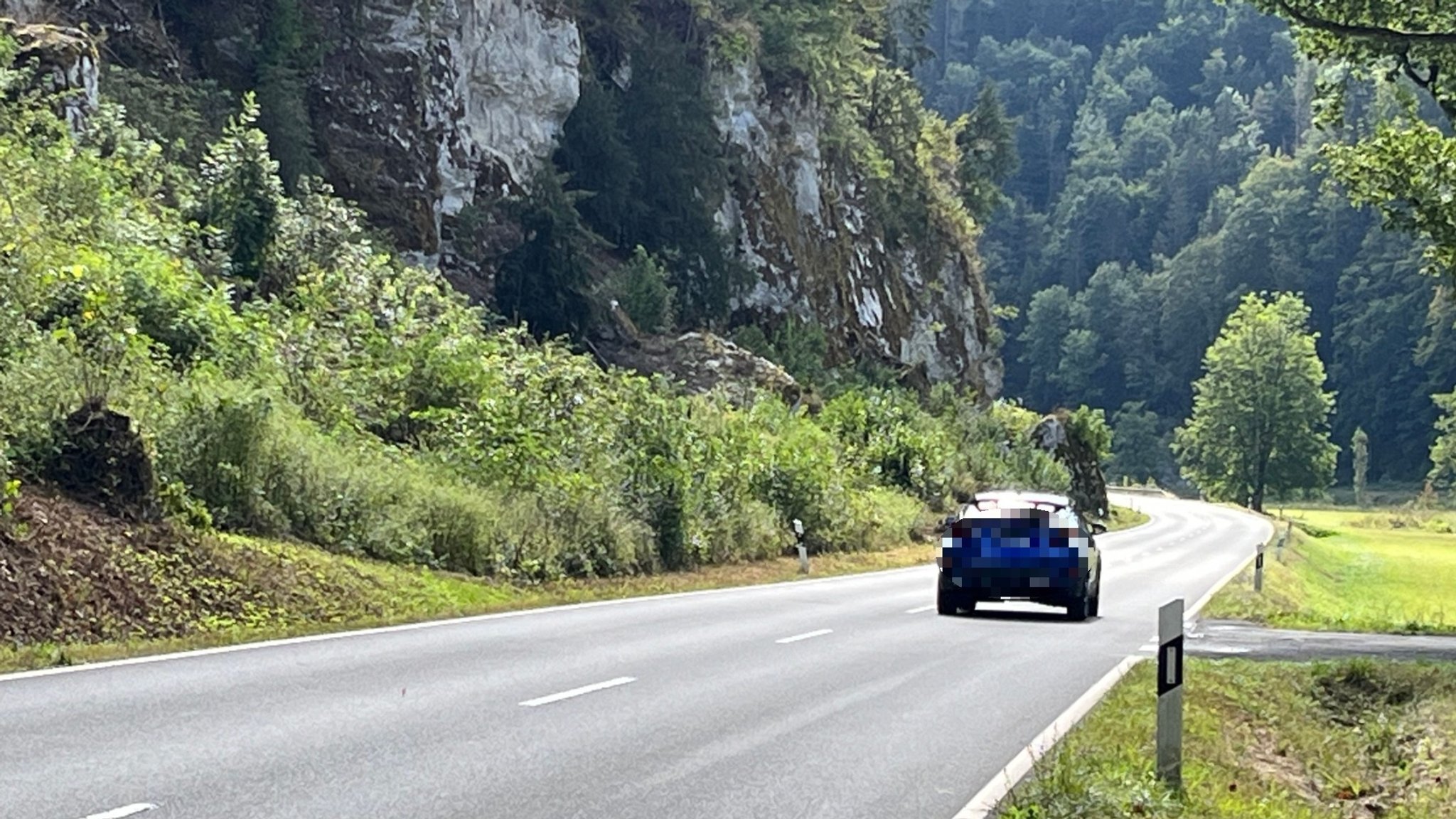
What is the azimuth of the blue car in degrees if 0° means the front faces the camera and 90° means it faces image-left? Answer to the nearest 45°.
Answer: approximately 180°

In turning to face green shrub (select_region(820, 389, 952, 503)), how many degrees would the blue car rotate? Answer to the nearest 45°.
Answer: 0° — it already faces it

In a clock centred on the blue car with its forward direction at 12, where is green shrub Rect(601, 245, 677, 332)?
The green shrub is roughly at 11 o'clock from the blue car.

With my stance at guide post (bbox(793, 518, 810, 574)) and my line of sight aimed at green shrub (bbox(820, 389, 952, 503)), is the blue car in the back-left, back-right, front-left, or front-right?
back-right

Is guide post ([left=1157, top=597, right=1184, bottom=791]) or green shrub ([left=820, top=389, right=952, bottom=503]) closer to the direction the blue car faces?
the green shrub

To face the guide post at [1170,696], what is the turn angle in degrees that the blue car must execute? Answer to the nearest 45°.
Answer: approximately 180°
